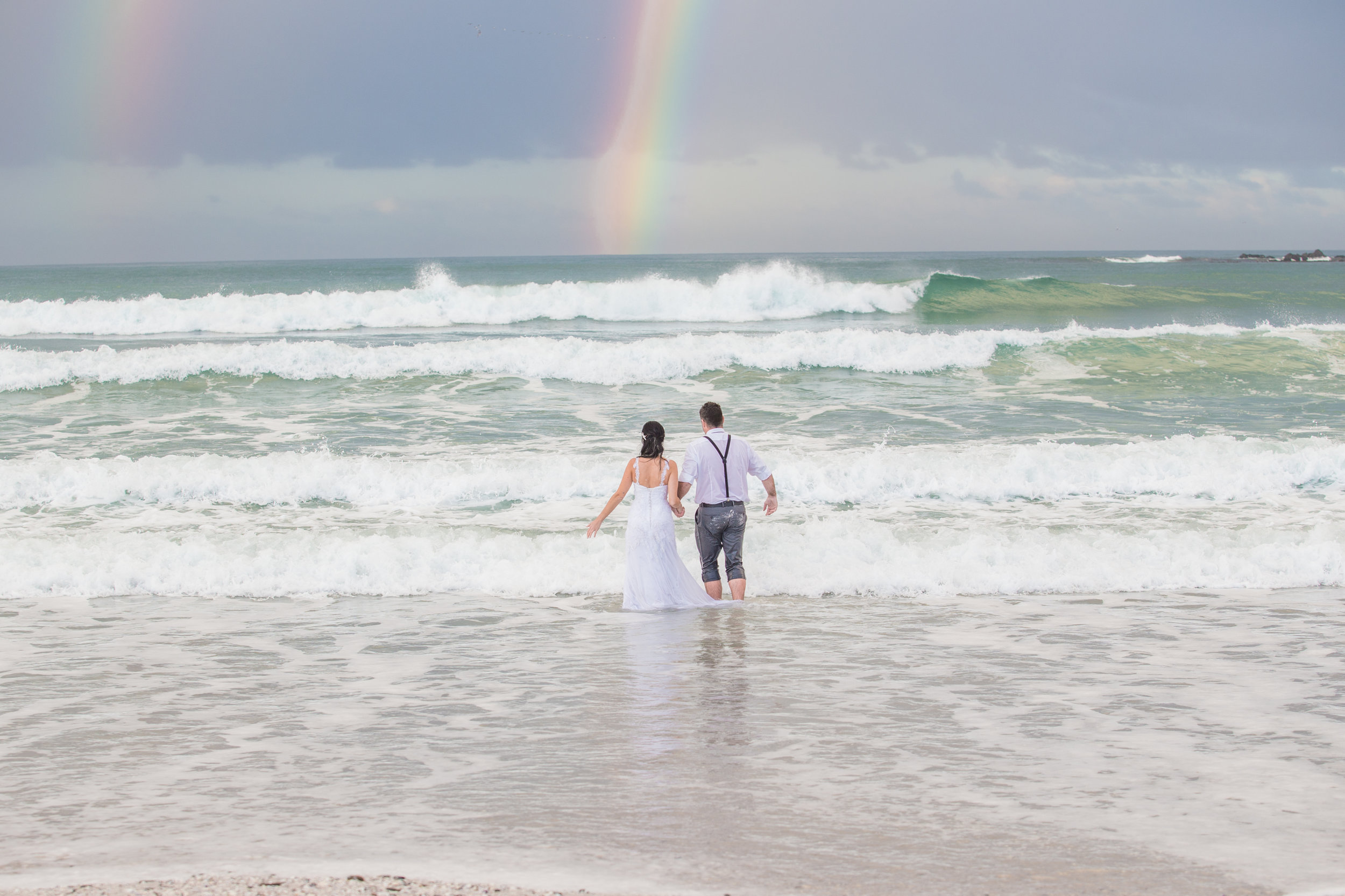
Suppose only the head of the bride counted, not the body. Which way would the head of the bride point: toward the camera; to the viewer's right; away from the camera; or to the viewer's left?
away from the camera

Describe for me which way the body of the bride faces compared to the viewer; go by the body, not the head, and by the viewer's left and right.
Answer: facing away from the viewer
